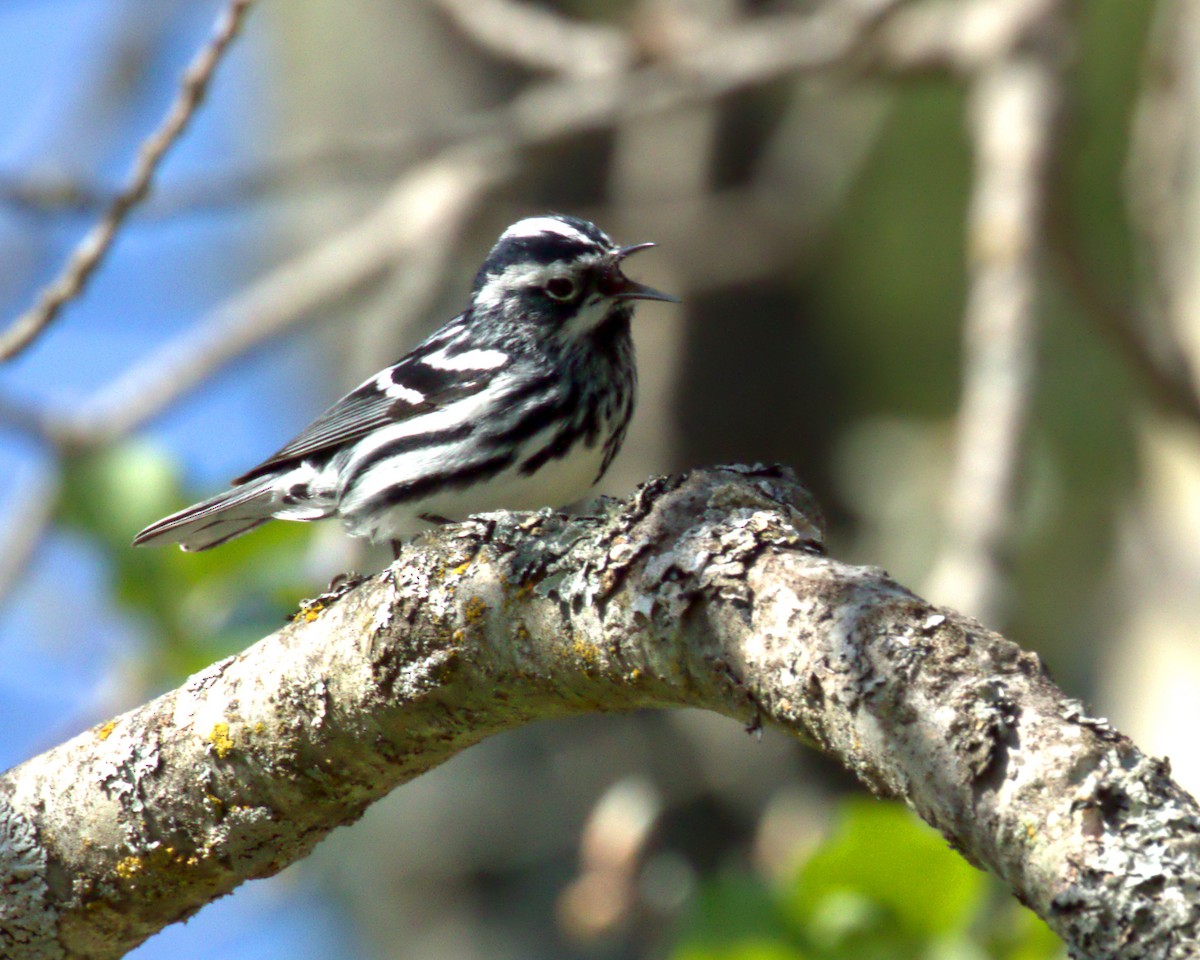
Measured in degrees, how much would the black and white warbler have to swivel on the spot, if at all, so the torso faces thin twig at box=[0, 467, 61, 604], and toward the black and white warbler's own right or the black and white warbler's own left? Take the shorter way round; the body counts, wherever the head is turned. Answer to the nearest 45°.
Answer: approximately 135° to the black and white warbler's own left

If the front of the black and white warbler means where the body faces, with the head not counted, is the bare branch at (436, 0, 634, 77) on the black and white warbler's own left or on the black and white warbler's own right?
on the black and white warbler's own left

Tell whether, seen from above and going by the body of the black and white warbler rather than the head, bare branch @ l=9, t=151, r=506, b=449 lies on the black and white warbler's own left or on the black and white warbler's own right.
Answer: on the black and white warbler's own left

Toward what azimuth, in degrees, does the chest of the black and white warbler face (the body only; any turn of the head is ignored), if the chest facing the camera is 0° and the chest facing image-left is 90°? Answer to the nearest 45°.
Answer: approximately 270°

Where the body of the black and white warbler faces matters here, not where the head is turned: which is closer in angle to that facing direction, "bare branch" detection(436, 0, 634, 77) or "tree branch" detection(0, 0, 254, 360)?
the bare branch
